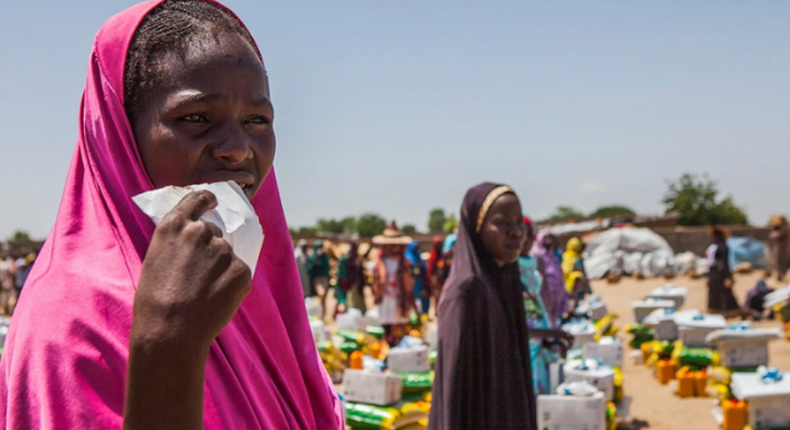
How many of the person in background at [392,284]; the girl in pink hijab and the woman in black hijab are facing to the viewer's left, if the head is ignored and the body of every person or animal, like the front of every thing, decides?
0

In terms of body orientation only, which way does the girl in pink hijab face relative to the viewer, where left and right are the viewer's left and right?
facing the viewer and to the right of the viewer

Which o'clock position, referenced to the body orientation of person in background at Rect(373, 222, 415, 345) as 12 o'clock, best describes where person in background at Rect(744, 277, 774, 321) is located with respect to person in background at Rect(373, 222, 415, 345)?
person in background at Rect(744, 277, 774, 321) is roughly at 8 o'clock from person in background at Rect(373, 222, 415, 345).

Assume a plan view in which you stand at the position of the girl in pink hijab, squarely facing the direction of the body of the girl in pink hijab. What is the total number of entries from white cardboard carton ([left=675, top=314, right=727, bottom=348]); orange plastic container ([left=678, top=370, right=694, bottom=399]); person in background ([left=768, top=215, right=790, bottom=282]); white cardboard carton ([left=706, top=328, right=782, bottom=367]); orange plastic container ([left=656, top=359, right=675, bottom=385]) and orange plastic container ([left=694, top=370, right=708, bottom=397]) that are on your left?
6

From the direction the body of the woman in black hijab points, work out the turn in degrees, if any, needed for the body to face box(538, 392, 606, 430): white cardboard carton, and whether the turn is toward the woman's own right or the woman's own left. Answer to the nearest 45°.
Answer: approximately 135° to the woman's own left

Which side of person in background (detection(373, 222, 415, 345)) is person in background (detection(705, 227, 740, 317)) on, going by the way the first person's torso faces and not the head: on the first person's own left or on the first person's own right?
on the first person's own left

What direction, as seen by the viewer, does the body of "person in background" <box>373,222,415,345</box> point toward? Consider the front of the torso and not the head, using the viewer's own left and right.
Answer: facing the viewer

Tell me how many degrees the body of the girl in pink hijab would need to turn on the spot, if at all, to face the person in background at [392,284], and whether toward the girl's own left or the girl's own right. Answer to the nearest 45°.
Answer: approximately 135° to the girl's own left

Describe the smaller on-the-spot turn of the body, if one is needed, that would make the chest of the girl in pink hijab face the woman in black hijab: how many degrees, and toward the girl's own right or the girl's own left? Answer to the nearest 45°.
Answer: approximately 90° to the girl's own left

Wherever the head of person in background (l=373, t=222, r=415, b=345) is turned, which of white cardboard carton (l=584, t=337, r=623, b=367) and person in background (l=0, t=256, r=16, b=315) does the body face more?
the white cardboard carton
